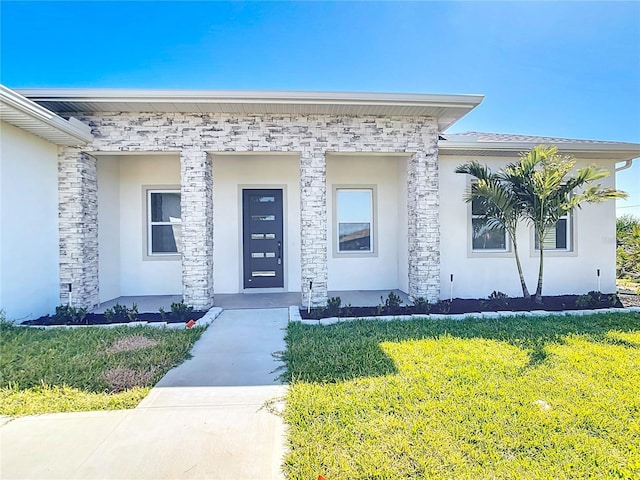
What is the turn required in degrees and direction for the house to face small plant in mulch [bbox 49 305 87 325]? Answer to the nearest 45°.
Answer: approximately 90° to its right

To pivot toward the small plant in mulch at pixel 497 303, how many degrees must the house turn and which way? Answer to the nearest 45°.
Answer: approximately 90° to its left

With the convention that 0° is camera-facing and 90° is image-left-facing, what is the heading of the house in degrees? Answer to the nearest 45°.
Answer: approximately 0°

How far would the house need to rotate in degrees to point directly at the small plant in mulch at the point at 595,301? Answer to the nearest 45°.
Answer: approximately 90° to its left
